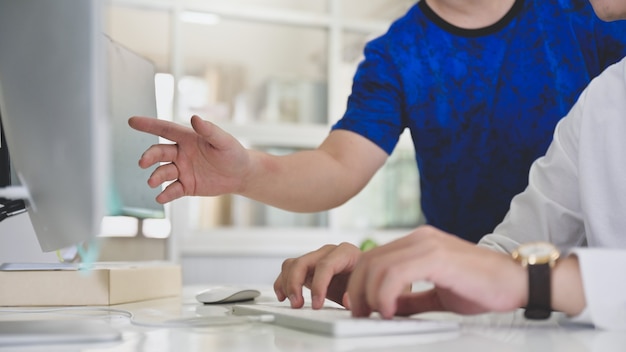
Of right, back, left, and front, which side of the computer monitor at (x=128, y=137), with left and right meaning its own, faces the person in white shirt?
front

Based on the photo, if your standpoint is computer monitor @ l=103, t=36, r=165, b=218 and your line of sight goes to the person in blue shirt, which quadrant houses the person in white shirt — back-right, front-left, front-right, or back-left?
front-right

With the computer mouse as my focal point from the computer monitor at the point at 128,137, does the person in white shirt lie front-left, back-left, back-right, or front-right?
front-left

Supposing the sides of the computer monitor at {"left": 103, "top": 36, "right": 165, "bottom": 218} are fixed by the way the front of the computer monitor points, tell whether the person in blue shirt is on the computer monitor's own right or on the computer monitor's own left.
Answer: on the computer monitor's own left

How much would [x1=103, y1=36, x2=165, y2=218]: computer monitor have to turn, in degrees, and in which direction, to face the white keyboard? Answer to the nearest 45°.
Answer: approximately 45° to its right

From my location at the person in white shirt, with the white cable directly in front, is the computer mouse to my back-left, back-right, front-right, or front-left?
front-right

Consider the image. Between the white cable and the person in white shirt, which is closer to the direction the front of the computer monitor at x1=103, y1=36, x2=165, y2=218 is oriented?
the person in white shirt

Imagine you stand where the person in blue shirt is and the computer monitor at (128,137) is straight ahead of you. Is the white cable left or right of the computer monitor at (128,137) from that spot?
left

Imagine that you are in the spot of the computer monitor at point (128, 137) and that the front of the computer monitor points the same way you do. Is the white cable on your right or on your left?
on your right

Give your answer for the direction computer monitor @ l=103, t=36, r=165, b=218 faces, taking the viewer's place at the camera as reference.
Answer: facing the viewer and to the right of the viewer

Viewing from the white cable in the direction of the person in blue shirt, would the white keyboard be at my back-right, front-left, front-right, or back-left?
front-right

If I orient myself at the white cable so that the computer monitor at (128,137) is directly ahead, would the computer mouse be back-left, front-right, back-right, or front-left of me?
front-right

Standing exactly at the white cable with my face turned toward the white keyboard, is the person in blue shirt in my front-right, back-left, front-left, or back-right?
front-left
